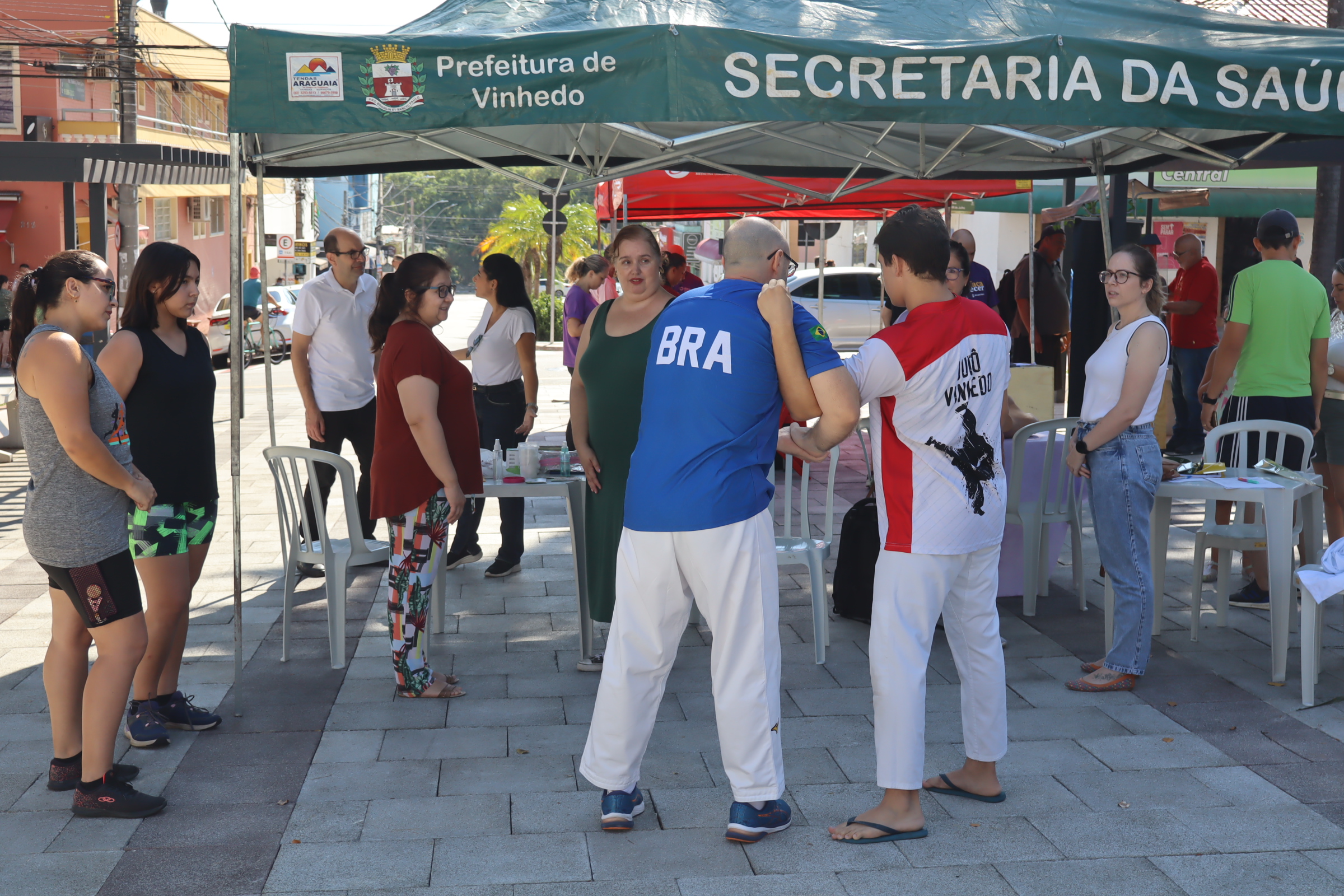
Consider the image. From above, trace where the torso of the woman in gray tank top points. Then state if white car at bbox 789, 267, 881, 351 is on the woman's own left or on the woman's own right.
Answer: on the woman's own left

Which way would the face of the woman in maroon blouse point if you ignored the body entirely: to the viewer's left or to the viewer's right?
to the viewer's right

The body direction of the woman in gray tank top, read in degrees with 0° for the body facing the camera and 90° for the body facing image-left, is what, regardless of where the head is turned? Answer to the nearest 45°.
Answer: approximately 270°

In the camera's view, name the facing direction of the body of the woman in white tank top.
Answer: to the viewer's left

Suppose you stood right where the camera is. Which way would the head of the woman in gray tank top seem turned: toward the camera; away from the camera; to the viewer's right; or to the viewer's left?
to the viewer's right

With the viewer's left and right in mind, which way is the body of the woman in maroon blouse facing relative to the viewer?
facing to the right of the viewer

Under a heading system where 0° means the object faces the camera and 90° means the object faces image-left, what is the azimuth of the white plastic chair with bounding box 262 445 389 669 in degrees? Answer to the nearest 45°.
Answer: approximately 225°

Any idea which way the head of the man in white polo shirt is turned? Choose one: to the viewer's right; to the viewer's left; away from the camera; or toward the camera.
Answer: to the viewer's right
